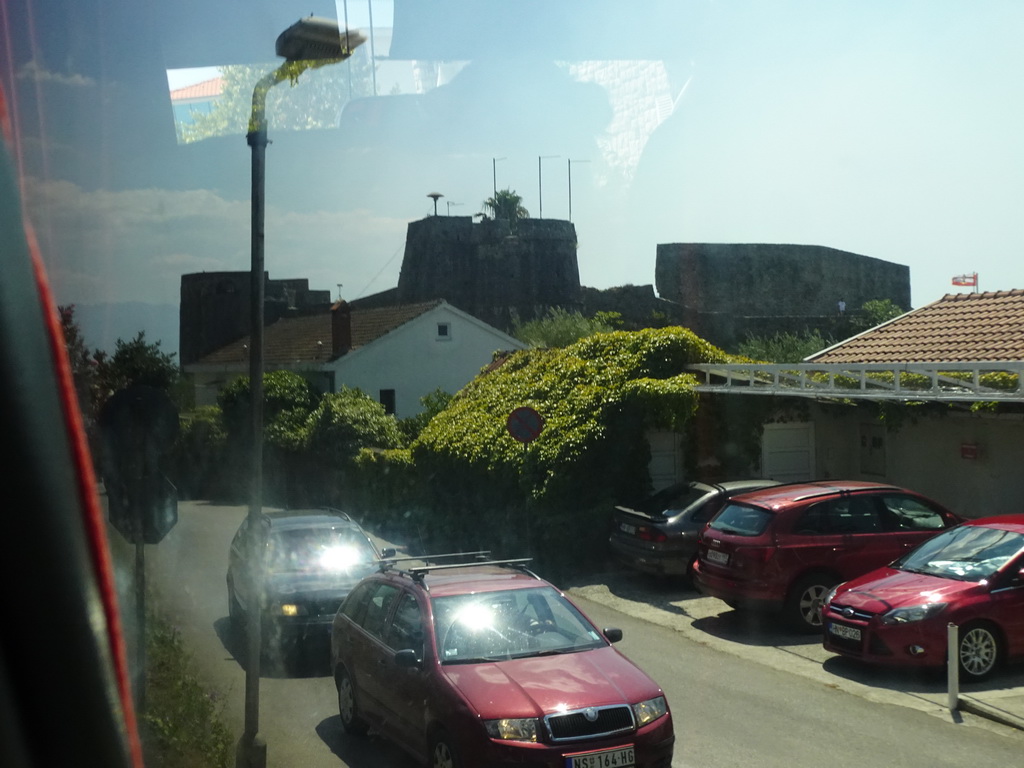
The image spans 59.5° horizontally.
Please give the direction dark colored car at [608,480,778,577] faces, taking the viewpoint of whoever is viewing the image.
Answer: facing away from the viewer and to the right of the viewer

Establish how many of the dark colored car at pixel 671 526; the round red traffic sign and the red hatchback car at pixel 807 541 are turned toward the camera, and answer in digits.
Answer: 1

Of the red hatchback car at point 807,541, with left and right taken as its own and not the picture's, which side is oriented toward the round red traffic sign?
left

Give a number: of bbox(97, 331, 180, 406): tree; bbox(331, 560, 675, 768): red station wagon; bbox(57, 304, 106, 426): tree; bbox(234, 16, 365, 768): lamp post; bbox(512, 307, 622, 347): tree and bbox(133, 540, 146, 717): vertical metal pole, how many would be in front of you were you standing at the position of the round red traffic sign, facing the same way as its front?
3

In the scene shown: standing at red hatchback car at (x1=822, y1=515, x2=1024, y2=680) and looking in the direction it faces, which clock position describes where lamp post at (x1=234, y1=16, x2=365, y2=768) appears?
The lamp post is roughly at 12 o'clock from the red hatchback car.

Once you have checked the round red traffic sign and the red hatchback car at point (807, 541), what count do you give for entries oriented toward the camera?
1

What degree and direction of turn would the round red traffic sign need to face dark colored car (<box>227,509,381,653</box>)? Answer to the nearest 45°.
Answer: approximately 45° to its right

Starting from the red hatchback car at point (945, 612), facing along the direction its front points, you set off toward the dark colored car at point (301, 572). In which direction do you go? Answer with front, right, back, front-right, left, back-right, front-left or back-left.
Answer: front-right

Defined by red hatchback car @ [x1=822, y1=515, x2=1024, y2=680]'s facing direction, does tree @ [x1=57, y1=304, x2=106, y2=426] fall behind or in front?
in front

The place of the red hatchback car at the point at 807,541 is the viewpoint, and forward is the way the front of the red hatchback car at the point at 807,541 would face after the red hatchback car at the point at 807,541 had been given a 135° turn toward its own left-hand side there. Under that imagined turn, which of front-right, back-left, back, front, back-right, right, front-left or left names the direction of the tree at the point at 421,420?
front-right

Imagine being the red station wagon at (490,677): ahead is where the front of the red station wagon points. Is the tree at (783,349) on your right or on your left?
on your left

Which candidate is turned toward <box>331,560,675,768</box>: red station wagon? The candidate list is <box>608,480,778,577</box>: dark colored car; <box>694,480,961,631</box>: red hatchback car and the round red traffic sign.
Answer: the round red traffic sign

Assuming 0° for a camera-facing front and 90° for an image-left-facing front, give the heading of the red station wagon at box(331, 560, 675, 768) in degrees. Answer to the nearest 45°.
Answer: approximately 315°
